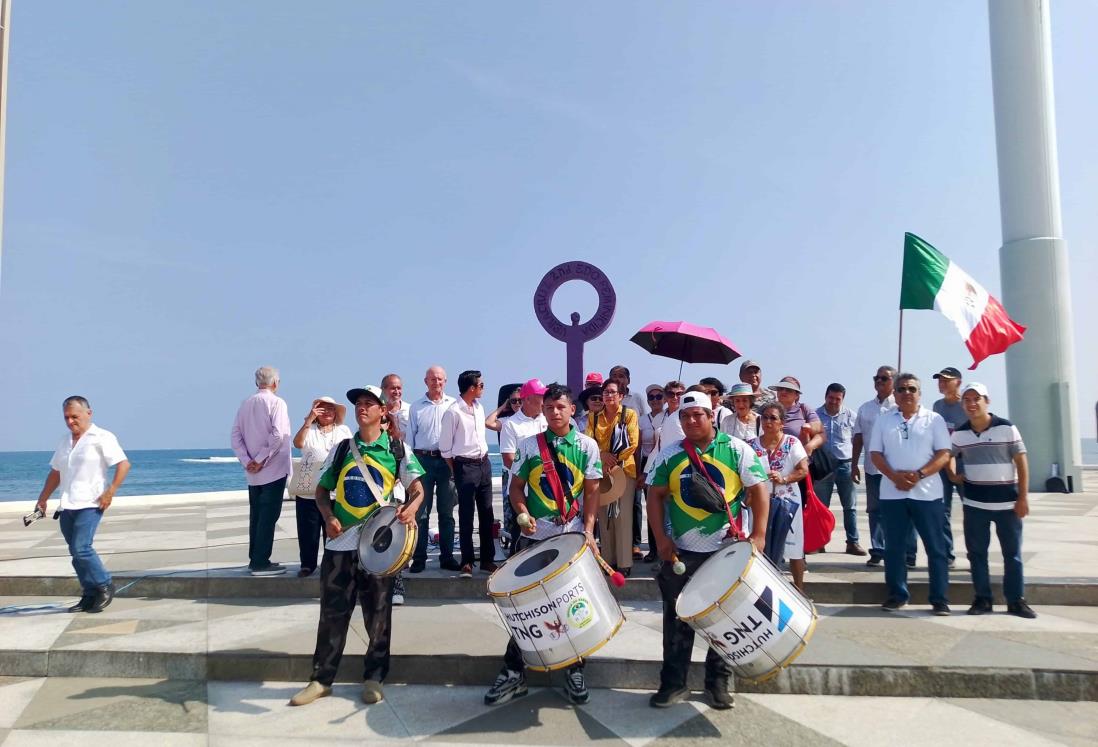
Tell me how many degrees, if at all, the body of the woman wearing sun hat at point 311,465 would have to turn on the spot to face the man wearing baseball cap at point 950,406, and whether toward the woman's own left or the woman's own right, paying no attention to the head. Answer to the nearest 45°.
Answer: approximately 90° to the woman's own left

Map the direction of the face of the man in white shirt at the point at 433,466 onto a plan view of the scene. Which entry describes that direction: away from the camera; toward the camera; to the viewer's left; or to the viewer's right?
toward the camera

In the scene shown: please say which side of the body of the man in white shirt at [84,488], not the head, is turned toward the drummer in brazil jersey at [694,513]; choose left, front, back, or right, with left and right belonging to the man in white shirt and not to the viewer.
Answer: left

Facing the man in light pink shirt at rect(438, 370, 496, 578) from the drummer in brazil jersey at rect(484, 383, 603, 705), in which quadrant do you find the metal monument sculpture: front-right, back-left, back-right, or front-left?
front-right

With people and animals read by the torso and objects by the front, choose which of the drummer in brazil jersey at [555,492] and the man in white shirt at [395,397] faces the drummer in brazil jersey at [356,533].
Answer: the man in white shirt

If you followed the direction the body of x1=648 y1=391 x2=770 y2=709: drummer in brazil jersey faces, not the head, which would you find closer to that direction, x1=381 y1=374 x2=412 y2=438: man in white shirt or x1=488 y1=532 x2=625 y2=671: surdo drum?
the surdo drum

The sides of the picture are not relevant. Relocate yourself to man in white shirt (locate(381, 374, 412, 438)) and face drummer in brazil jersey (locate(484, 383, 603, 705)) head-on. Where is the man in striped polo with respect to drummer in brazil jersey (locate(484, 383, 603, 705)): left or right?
left

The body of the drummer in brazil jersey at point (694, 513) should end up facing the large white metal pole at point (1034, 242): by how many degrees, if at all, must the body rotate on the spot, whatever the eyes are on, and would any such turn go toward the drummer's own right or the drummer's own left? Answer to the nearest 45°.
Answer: approximately 135° to the drummer's own left

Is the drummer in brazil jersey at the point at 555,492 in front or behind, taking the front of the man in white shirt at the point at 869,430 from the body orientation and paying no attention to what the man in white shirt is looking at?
in front

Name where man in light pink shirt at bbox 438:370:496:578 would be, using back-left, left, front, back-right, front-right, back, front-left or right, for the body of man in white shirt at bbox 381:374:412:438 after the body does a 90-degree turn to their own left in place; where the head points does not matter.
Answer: front-right

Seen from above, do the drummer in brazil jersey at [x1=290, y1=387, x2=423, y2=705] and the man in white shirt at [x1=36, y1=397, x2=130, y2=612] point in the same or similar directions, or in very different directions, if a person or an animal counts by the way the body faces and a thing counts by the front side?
same or similar directions

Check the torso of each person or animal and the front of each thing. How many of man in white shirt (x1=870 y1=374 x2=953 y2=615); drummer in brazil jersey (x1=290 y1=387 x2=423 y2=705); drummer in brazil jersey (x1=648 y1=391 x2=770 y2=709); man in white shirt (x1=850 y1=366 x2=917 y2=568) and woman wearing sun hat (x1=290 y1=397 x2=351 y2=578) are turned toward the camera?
5

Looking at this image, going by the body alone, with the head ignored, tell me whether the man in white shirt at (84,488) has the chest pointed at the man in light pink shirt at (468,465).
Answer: no

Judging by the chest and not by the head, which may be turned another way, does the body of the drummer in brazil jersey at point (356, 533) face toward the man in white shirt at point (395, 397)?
no

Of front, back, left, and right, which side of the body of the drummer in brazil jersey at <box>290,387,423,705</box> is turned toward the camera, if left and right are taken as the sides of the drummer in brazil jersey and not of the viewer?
front

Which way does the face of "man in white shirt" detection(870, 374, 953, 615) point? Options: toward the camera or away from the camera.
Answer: toward the camera

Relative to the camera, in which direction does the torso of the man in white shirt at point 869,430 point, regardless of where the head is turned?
toward the camera

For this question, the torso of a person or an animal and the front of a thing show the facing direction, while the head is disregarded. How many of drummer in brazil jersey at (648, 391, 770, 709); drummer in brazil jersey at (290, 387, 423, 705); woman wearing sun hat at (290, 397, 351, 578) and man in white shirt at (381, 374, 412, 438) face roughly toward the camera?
4

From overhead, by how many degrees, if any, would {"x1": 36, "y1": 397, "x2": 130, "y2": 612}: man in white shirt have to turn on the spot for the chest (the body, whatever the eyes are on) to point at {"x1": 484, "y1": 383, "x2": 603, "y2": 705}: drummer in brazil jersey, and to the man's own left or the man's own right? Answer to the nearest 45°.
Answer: approximately 90° to the man's own left
